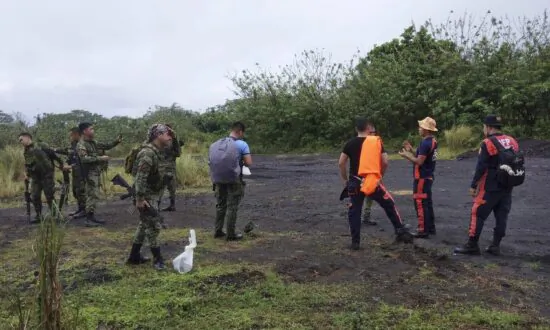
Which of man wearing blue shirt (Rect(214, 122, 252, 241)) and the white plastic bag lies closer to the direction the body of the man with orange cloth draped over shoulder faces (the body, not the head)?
the man wearing blue shirt

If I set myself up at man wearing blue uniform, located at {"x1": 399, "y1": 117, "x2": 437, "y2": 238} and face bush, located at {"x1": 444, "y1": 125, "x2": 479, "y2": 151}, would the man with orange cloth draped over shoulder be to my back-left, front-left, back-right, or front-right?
back-left

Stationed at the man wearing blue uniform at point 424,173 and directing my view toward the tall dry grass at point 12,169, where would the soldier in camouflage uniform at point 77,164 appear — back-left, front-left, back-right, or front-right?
front-left

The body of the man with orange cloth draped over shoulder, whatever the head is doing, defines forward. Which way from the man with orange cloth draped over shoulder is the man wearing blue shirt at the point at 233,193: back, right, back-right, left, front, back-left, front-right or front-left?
left

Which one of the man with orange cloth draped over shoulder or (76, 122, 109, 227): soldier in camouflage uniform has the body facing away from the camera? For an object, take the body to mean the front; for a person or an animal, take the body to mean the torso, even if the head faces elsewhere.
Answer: the man with orange cloth draped over shoulder

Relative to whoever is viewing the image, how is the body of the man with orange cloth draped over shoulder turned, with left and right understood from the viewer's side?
facing away from the viewer

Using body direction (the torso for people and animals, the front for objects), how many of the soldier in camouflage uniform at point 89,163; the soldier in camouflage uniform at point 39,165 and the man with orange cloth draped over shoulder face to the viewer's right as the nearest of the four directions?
1
